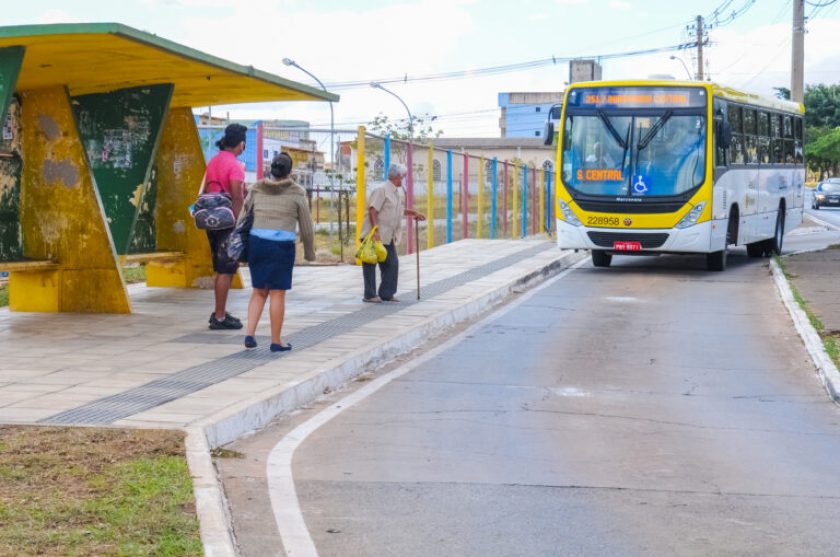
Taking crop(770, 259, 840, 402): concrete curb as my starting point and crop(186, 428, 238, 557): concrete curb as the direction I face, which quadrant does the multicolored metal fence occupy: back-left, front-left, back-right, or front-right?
back-right

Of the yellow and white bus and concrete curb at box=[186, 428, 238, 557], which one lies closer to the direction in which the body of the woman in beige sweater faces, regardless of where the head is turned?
the yellow and white bus

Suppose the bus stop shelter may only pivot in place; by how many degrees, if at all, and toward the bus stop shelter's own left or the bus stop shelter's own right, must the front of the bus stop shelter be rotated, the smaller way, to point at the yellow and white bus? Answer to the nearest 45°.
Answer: approximately 90° to the bus stop shelter's own left

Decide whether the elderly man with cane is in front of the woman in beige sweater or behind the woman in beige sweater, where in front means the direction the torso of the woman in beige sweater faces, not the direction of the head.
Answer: in front

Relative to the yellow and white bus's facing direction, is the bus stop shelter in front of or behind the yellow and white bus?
in front

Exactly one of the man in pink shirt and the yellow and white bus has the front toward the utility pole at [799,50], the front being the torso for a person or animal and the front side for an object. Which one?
the man in pink shirt

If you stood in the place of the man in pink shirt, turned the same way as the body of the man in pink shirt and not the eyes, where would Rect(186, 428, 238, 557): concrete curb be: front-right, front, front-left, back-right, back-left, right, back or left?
back-right

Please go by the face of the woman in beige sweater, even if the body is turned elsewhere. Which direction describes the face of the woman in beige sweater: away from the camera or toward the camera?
away from the camera

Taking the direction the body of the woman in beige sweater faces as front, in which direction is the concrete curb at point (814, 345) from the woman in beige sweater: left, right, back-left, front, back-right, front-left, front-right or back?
right

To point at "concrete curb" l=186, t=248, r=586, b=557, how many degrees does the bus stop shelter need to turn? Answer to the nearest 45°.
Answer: approximately 45° to its right

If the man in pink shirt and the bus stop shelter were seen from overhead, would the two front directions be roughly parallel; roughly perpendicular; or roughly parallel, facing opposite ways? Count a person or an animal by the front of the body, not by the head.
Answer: roughly perpendicular

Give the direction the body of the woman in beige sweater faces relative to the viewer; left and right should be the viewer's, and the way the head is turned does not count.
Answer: facing away from the viewer

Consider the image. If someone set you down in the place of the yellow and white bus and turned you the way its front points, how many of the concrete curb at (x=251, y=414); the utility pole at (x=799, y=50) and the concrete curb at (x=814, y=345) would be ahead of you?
2

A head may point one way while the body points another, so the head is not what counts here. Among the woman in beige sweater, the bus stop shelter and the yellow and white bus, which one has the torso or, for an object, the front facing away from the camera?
the woman in beige sweater

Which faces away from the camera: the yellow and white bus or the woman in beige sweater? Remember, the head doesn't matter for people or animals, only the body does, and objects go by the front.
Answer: the woman in beige sweater
